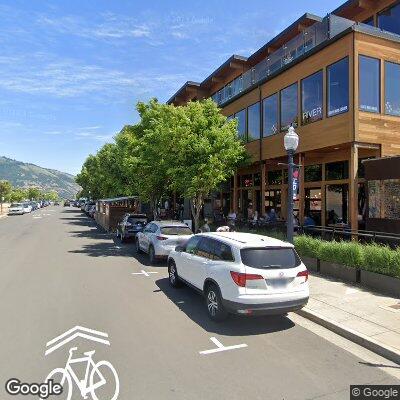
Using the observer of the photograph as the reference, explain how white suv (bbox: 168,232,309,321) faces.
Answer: facing away from the viewer and to the left of the viewer

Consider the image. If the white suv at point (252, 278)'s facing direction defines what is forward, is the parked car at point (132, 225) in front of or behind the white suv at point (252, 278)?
in front

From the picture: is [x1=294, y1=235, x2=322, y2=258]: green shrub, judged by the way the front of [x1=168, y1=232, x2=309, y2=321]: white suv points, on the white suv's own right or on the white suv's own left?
on the white suv's own right

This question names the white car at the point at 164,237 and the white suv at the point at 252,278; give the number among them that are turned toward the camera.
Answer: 0

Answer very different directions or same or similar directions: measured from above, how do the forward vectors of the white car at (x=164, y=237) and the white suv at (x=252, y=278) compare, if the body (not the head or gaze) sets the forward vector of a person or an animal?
same or similar directions

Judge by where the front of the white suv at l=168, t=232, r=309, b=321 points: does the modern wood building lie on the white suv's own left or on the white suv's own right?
on the white suv's own right

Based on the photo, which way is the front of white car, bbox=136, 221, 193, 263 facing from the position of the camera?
facing away from the viewer and to the left of the viewer
